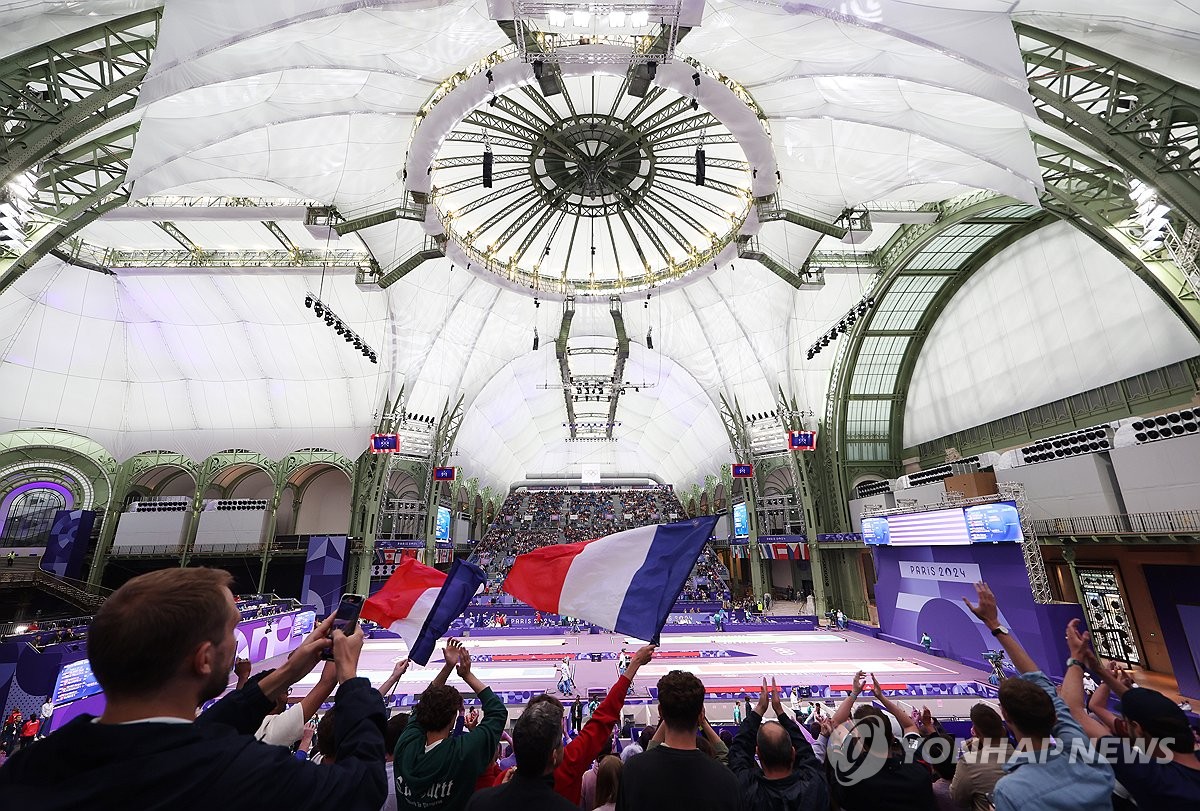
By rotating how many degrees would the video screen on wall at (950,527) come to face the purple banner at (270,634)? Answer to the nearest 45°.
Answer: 0° — it already faces it

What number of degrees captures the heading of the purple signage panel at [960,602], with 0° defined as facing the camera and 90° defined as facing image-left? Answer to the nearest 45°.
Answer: approximately 45°

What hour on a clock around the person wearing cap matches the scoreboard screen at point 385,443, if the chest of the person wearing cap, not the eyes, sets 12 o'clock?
The scoreboard screen is roughly at 11 o'clock from the person wearing cap.

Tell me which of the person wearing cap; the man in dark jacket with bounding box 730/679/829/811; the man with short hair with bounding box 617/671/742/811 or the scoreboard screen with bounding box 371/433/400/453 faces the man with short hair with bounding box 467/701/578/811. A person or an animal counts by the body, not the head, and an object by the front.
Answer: the scoreboard screen

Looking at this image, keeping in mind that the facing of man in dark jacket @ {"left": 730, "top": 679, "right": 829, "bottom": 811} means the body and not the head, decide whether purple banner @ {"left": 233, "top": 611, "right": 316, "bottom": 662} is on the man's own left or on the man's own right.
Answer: on the man's own left

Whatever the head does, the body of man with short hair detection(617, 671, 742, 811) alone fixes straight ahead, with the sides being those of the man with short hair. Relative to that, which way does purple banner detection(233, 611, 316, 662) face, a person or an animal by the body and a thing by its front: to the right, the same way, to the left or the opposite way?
to the right

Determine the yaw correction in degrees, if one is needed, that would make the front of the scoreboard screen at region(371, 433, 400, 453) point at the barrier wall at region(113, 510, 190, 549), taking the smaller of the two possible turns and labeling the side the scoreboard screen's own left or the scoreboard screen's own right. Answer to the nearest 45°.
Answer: approximately 135° to the scoreboard screen's own right

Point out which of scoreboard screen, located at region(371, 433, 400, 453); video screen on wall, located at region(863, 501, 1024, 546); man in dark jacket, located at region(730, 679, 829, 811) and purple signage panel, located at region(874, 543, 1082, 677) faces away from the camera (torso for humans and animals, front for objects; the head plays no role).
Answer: the man in dark jacket

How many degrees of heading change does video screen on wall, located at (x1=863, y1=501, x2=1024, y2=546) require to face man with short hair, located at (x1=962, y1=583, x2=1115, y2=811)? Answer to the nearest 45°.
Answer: approximately 45° to its left

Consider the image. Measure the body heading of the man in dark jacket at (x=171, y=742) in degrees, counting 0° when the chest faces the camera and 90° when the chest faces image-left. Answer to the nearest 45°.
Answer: approximately 225°

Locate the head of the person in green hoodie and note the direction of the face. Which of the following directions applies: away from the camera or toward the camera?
away from the camera

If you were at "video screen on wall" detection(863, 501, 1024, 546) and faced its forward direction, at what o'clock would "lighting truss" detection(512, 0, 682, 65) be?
The lighting truss is roughly at 11 o'clock from the video screen on wall.

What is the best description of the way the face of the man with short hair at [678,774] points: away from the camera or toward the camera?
away from the camera

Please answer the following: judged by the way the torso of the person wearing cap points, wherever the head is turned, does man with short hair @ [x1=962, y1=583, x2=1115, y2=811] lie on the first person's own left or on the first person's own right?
on the first person's own left

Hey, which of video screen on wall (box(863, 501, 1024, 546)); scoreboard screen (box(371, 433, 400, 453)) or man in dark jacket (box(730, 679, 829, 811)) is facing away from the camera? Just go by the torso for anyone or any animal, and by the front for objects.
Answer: the man in dark jacket

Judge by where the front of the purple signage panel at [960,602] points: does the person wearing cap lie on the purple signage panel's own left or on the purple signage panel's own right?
on the purple signage panel's own left
